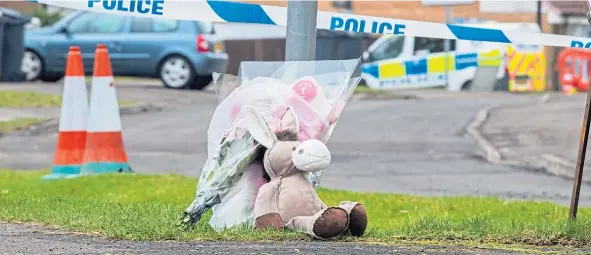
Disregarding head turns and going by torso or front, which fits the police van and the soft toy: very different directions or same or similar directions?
very different directions

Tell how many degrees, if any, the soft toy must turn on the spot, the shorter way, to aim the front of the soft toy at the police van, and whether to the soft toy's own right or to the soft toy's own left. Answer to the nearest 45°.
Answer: approximately 135° to the soft toy's own left

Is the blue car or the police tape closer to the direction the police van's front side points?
the blue car

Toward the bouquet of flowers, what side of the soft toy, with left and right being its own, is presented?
back

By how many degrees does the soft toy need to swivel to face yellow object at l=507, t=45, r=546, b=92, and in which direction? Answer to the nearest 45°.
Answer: approximately 135° to its left

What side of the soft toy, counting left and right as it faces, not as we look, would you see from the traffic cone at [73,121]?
back

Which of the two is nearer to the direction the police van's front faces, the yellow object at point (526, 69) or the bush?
the bush

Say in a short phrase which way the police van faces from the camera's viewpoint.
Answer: facing away from the viewer and to the left of the viewer

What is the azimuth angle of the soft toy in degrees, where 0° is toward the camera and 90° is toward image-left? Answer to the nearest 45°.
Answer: approximately 315°
